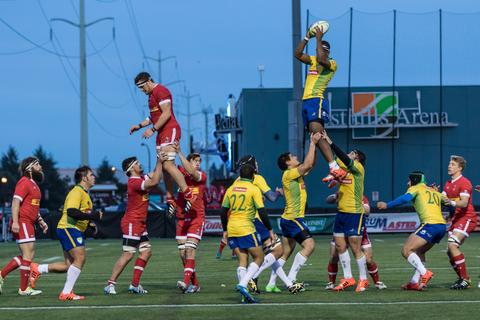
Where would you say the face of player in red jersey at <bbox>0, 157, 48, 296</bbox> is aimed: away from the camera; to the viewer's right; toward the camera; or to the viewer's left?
to the viewer's right

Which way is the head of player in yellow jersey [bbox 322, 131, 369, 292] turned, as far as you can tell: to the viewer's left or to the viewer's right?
to the viewer's left

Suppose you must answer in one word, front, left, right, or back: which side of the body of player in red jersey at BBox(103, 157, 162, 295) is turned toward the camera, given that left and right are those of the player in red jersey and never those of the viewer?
right

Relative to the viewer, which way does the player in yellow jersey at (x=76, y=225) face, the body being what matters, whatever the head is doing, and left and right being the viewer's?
facing to the right of the viewer

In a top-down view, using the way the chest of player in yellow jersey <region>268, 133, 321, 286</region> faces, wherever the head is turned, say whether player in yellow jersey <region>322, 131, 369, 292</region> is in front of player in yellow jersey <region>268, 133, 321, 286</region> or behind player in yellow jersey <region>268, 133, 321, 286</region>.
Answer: in front

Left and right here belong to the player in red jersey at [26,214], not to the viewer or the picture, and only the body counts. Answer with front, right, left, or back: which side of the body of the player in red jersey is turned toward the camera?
right

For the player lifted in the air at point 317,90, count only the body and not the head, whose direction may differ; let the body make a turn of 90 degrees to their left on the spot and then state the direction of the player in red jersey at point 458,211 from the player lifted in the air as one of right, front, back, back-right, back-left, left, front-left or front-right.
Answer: front-left

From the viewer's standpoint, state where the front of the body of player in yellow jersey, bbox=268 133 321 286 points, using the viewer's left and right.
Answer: facing to the right of the viewer

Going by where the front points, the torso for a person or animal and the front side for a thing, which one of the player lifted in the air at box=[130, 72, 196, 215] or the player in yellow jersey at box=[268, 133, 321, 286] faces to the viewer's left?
the player lifted in the air

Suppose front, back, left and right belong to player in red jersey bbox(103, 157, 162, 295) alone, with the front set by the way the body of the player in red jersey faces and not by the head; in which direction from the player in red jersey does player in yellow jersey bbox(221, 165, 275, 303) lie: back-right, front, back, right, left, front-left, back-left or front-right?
front-right

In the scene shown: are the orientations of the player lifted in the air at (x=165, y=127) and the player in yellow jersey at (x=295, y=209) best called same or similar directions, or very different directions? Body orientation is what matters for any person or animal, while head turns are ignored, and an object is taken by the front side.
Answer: very different directions

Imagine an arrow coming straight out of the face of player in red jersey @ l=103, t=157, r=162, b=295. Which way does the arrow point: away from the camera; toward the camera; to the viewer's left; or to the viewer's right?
to the viewer's right
